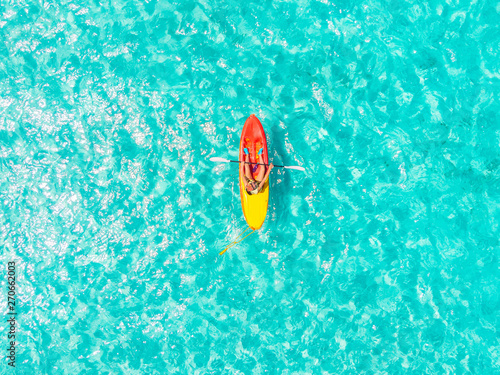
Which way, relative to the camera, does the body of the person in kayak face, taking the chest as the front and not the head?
away from the camera

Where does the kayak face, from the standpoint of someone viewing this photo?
facing away from the viewer
